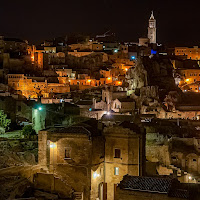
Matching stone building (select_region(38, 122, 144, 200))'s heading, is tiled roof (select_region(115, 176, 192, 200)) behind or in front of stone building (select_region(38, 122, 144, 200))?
in front

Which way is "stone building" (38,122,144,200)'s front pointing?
toward the camera

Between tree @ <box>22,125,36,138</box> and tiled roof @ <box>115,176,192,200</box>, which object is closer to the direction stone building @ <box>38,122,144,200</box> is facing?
the tiled roof

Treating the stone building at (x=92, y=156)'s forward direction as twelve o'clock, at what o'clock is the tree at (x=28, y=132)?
The tree is roughly at 5 o'clock from the stone building.
